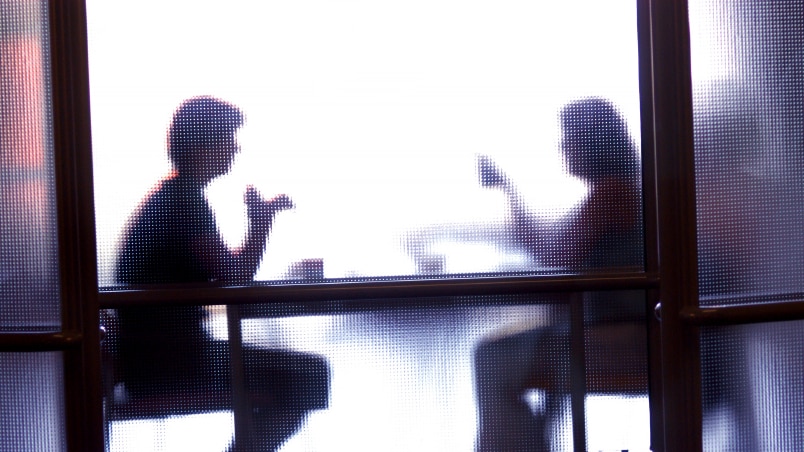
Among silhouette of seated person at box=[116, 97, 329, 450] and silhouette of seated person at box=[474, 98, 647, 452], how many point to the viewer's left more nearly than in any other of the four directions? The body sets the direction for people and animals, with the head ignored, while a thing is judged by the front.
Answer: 1

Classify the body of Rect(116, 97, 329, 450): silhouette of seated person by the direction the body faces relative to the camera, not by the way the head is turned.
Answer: to the viewer's right

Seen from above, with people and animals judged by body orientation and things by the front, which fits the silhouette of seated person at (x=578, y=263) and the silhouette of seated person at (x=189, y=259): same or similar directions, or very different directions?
very different directions

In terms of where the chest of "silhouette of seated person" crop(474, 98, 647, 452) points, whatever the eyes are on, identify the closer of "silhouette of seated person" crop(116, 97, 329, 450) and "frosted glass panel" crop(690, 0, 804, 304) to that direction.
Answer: the silhouette of seated person

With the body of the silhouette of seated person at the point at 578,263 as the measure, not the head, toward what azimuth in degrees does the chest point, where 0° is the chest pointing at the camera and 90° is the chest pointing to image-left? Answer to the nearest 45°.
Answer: approximately 90°

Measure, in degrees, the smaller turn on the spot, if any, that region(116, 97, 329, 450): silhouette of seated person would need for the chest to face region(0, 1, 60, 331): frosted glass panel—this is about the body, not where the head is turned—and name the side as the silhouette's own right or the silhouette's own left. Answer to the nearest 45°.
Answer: approximately 180°

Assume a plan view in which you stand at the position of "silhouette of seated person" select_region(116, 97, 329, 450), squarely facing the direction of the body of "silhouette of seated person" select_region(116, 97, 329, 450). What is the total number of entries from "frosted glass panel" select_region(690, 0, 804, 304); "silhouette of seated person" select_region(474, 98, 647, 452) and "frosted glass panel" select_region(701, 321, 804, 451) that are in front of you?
3

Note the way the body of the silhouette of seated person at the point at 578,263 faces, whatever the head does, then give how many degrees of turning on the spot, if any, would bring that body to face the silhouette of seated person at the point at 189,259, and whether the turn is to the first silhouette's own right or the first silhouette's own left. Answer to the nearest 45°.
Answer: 0° — they already face them

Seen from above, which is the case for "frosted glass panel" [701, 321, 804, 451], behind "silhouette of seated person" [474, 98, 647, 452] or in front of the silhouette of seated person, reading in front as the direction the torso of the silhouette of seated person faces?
behind

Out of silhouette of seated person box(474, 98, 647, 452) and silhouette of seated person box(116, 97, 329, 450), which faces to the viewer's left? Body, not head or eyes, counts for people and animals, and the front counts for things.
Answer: silhouette of seated person box(474, 98, 647, 452)
